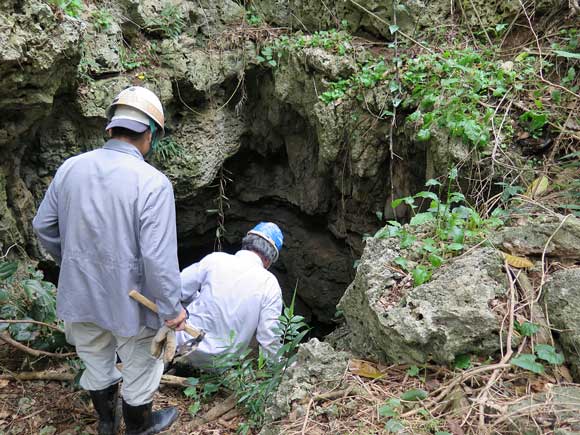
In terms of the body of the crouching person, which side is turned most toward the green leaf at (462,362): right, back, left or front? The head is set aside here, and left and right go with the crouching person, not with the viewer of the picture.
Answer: right

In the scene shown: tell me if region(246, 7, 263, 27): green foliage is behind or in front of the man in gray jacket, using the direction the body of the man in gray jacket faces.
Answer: in front

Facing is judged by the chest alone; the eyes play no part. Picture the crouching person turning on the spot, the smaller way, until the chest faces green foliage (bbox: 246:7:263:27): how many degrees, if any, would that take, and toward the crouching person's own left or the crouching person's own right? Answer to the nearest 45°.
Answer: approximately 45° to the crouching person's own left

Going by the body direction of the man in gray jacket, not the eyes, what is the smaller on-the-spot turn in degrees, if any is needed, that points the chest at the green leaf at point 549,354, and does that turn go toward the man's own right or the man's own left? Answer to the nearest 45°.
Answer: approximately 90° to the man's own right

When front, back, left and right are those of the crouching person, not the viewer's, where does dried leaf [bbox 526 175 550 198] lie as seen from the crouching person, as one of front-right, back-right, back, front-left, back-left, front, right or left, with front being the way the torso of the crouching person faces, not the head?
front-right

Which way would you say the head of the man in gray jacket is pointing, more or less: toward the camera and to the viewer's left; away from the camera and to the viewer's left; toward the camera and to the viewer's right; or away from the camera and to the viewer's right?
away from the camera and to the viewer's right

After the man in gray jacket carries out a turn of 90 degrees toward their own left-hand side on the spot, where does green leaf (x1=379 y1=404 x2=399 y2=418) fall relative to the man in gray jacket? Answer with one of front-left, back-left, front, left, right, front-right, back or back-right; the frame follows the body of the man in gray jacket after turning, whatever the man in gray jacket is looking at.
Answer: back

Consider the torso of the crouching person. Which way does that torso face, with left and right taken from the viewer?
facing away from the viewer and to the right of the viewer

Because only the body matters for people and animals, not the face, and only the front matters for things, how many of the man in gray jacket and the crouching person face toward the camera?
0

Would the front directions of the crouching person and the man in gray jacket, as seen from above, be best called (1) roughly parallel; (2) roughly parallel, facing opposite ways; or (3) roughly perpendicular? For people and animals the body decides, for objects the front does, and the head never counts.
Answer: roughly parallel

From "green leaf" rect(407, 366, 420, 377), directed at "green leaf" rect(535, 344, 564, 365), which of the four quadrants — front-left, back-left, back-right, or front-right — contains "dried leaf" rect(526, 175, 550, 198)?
front-left

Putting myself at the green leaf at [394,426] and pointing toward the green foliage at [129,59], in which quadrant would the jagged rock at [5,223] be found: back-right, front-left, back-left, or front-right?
front-left

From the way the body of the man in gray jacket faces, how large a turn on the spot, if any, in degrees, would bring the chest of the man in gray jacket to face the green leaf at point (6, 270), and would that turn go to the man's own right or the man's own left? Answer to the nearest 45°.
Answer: approximately 90° to the man's own left

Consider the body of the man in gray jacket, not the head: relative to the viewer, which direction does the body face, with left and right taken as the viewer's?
facing away from the viewer and to the right of the viewer

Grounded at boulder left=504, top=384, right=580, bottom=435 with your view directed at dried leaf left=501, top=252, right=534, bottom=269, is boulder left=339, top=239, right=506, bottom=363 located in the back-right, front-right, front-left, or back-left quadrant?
front-left
